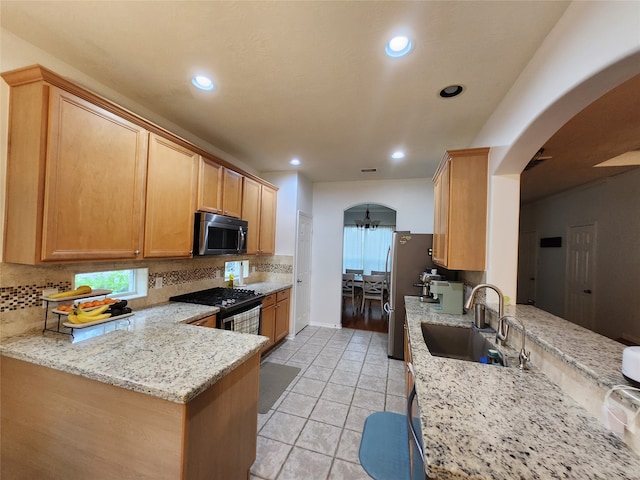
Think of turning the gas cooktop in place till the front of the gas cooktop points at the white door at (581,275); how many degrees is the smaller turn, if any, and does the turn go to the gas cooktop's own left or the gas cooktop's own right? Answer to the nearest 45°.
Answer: approximately 45° to the gas cooktop's own left

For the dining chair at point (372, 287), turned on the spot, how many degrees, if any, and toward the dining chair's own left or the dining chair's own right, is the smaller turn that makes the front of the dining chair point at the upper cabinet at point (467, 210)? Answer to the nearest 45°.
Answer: approximately 180°

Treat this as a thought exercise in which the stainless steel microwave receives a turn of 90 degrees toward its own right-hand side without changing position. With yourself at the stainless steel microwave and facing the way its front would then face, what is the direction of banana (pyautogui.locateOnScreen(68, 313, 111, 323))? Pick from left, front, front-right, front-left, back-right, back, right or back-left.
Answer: front

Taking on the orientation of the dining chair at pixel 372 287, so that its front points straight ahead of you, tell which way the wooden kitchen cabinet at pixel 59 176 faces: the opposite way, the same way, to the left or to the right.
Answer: to the right

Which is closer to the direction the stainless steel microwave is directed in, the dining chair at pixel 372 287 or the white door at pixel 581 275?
the white door

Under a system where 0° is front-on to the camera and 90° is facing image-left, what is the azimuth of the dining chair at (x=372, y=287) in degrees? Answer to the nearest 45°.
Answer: approximately 180°

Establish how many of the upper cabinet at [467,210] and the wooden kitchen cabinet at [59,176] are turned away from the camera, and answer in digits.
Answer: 0

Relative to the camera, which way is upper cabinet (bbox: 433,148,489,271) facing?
to the viewer's left

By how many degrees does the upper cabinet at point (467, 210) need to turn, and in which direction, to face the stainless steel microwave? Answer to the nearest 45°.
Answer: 0° — it already faces it

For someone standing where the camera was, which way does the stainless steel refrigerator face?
facing to the left of the viewer

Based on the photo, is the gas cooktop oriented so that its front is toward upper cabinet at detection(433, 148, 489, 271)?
yes

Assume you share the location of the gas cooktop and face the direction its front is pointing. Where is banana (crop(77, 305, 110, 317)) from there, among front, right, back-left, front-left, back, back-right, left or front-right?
right

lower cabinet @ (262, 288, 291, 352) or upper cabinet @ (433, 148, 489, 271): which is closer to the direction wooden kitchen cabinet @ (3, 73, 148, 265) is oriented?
the upper cabinet

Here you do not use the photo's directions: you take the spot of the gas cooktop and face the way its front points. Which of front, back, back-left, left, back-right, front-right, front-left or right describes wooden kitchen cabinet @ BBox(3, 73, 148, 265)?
right
